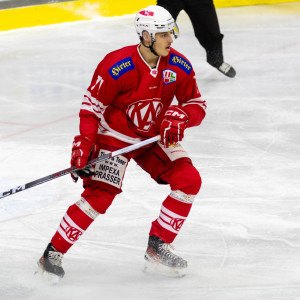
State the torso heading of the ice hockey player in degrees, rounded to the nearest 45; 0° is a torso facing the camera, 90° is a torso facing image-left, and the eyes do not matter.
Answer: approximately 315°

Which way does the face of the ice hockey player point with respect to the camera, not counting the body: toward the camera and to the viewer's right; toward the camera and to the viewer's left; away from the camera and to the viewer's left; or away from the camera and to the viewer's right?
toward the camera and to the viewer's right
